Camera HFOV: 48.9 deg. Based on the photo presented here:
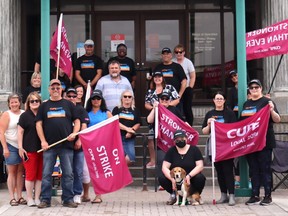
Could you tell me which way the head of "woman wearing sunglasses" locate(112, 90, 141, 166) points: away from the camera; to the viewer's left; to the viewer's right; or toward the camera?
toward the camera

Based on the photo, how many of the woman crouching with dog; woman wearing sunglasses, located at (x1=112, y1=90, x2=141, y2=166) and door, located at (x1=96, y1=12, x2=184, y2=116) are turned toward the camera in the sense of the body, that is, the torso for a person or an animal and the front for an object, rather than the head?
3

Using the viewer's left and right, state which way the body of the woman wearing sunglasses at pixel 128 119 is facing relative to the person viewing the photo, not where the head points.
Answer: facing the viewer

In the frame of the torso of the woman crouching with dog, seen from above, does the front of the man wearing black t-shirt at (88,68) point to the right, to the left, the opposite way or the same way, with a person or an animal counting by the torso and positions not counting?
the same way

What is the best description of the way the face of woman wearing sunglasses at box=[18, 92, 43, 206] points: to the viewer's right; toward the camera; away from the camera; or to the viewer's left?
toward the camera

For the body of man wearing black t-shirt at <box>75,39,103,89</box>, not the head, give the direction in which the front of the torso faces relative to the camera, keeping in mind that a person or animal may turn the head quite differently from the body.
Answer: toward the camera

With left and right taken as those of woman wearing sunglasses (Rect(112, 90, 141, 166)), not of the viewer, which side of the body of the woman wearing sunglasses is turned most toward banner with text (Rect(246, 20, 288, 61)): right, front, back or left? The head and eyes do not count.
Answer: left

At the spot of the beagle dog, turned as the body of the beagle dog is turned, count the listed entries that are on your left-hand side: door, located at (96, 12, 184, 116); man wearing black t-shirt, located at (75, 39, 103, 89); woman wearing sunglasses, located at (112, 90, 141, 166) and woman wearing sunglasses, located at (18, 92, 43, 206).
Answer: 0

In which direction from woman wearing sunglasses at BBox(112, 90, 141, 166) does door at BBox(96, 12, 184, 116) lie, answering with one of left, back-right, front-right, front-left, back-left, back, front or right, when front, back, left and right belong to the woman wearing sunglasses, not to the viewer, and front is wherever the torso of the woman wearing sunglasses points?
back

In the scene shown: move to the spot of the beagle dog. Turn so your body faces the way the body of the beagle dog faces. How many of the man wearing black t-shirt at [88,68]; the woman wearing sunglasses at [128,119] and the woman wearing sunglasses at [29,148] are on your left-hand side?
0

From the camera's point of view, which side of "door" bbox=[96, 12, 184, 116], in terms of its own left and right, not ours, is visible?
front

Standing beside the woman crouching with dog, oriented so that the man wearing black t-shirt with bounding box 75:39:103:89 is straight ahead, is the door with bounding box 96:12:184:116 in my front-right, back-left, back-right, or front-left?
front-right

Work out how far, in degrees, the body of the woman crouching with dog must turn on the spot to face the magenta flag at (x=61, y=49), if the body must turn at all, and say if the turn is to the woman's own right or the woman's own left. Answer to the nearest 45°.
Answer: approximately 90° to the woman's own right

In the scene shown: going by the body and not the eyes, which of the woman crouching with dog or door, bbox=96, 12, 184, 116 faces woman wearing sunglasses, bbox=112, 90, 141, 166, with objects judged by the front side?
the door

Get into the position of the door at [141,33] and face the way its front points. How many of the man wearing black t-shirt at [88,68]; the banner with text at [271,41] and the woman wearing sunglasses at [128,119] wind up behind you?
0

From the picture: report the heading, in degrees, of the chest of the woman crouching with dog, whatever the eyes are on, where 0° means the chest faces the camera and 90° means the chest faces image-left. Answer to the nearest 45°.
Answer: approximately 0°
